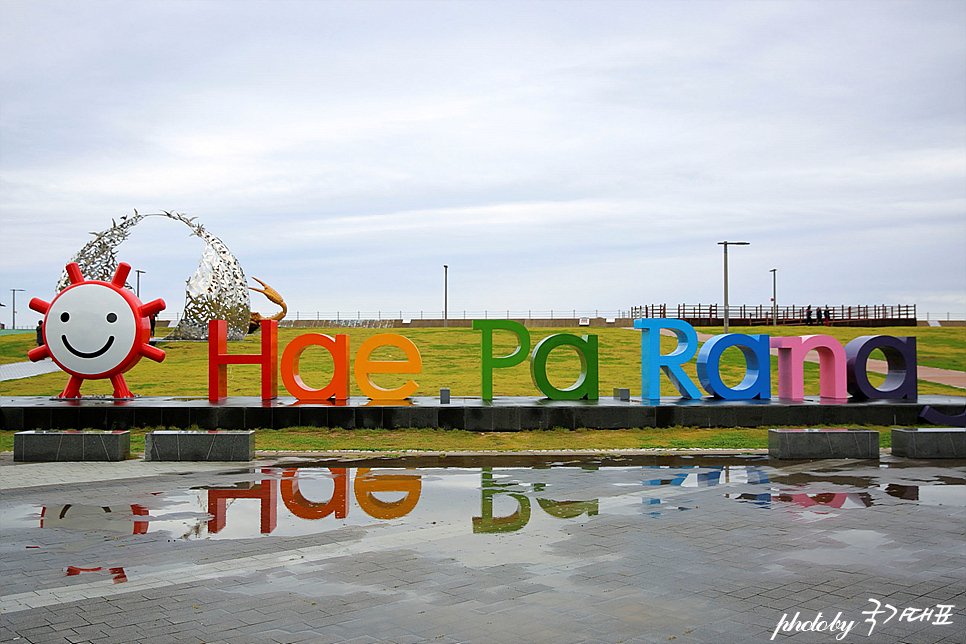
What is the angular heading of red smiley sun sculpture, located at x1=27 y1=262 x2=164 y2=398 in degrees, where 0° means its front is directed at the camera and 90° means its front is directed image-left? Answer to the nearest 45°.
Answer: approximately 0°

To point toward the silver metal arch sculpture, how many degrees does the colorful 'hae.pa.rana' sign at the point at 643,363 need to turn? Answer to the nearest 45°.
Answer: approximately 135° to its right

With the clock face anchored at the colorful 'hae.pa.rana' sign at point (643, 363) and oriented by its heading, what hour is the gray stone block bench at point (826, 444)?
The gray stone block bench is roughly at 11 o'clock from the colorful 'hae.pa.rana' sign.

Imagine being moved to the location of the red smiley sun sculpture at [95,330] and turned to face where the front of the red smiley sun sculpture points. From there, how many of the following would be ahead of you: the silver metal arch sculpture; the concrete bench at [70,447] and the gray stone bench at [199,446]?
2

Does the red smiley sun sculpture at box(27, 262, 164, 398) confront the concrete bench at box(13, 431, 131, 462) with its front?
yes

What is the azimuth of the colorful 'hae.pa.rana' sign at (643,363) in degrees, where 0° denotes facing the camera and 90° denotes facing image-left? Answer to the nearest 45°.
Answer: approximately 0°

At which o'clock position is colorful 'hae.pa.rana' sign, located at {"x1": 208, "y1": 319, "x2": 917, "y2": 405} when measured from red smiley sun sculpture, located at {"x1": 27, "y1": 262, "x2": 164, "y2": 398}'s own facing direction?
The colorful 'hae.pa.rana' sign is roughly at 10 o'clock from the red smiley sun sculpture.

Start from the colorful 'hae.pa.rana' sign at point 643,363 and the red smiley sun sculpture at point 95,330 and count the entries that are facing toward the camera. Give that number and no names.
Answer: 2

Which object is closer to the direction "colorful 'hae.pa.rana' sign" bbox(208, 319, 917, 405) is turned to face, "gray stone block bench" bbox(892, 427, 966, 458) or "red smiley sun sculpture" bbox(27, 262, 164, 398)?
the gray stone block bench

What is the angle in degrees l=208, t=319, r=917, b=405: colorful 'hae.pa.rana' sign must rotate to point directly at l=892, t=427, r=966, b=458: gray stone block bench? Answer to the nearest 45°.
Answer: approximately 45° to its left

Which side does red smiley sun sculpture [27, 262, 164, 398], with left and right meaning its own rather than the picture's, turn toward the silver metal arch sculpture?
back
